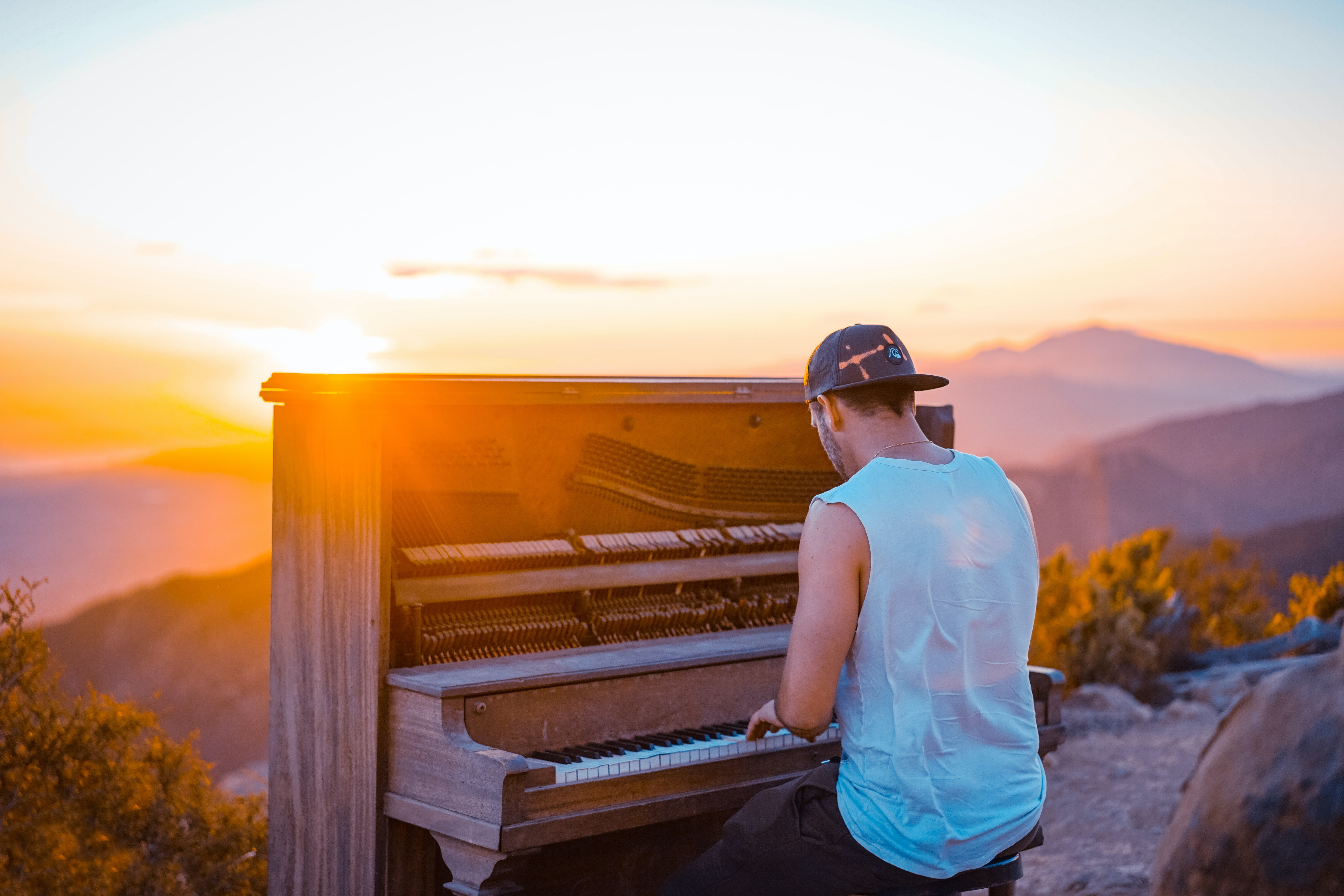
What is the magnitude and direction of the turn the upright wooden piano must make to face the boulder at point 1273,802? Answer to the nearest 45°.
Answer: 0° — it already faces it

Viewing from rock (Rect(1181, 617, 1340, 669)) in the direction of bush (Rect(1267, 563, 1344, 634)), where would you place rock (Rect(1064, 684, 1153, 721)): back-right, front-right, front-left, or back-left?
back-left

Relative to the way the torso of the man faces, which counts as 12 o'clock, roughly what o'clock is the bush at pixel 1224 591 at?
The bush is roughly at 2 o'clock from the man.

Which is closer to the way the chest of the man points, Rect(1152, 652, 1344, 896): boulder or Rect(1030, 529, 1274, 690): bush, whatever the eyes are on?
the bush

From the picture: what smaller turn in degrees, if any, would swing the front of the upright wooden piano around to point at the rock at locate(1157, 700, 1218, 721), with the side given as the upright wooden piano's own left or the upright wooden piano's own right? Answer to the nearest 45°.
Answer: approximately 90° to the upright wooden piano's own left

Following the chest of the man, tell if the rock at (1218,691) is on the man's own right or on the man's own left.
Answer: on the man's own right

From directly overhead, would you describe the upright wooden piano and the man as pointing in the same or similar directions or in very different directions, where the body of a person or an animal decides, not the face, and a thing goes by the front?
very different directions

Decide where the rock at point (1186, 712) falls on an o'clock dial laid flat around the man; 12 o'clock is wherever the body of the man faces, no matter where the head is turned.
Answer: The rock is roughly at 2 o'clock from the man.

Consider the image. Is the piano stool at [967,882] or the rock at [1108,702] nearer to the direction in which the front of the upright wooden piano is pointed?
the piano stool

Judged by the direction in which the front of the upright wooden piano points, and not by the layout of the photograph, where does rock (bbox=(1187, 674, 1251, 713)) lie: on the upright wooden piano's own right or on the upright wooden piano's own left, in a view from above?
on the upright wooden piano's own left

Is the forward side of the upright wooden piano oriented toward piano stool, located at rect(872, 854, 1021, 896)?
yes

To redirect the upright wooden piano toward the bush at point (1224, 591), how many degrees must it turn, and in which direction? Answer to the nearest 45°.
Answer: approximately 90° to its left

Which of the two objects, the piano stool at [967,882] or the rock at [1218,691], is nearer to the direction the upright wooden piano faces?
the piano stool

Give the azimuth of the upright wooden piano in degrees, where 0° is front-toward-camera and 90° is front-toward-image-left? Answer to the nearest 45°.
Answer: approximately 315°

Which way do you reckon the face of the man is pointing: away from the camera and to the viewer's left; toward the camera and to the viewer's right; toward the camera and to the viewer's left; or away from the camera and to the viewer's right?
away from the camera and to the viewer's left

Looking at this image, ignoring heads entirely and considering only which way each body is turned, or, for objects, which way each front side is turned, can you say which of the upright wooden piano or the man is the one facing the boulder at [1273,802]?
the upright wooden piano
